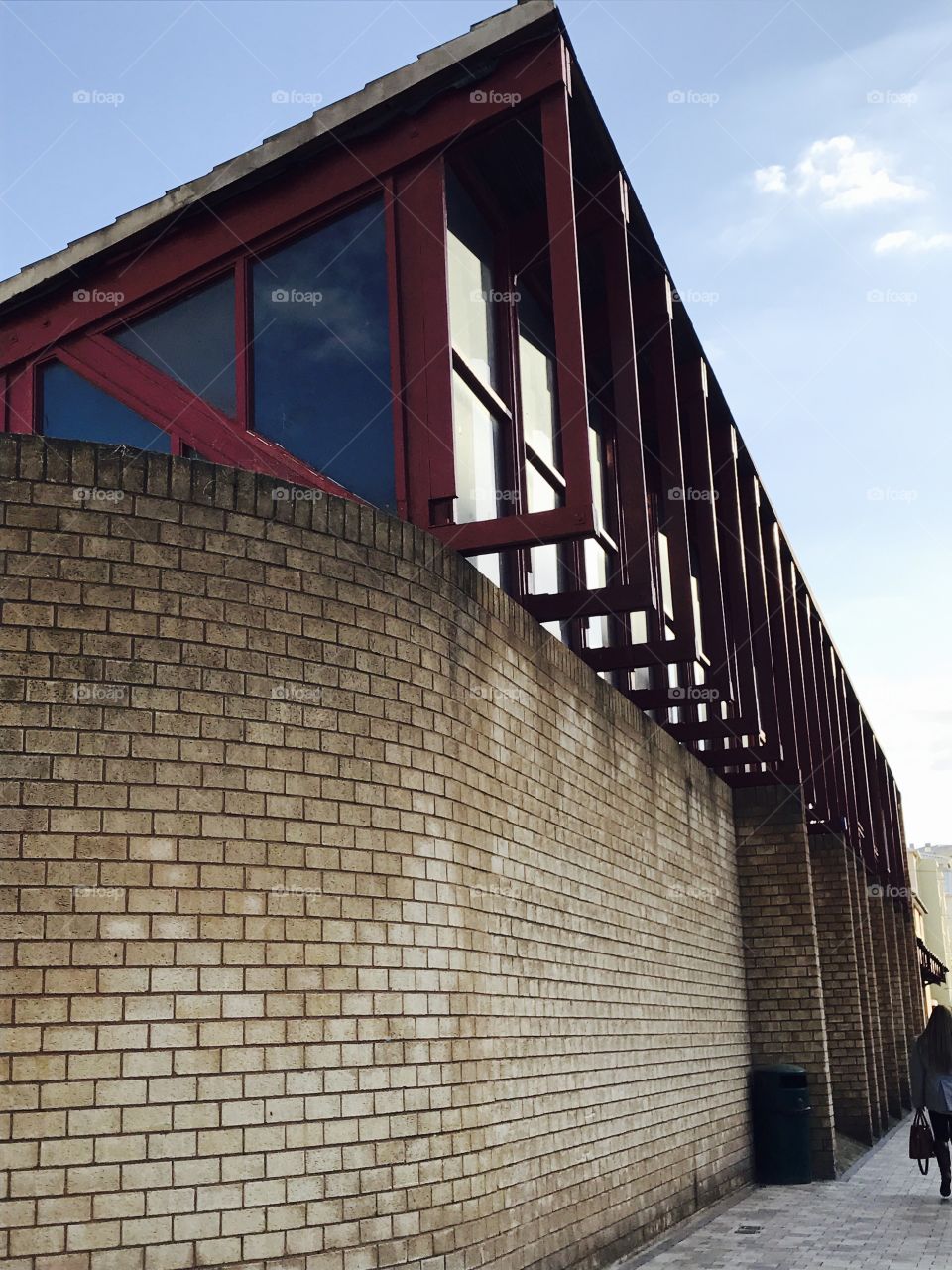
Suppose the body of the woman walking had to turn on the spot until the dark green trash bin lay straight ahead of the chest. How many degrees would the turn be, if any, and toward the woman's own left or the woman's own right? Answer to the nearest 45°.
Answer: approximately 45° to the woman's own left

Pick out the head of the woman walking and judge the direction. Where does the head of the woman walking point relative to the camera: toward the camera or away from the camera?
away from the camera

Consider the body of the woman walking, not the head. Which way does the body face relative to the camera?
away from the camera
